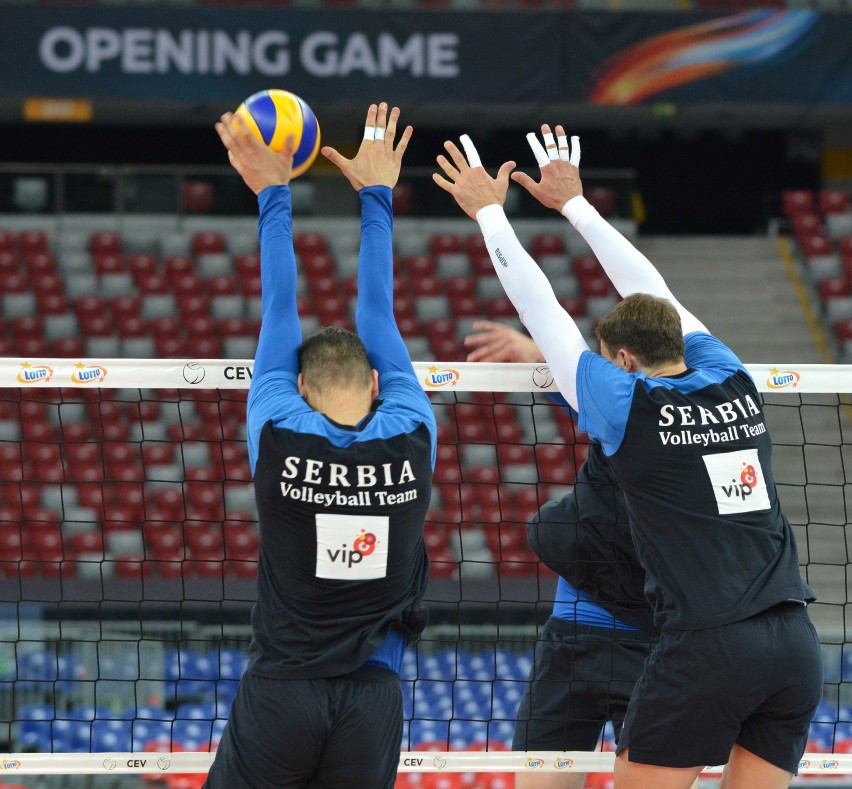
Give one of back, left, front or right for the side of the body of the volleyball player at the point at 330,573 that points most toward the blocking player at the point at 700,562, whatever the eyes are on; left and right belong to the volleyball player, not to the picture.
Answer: right

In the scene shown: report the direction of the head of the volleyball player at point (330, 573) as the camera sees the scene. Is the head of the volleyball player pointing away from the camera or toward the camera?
away from the camera

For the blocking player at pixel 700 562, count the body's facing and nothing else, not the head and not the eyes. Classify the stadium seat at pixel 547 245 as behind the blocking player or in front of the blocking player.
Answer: in front

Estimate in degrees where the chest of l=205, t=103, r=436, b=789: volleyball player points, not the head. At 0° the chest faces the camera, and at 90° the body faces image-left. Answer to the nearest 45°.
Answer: approximately 180°

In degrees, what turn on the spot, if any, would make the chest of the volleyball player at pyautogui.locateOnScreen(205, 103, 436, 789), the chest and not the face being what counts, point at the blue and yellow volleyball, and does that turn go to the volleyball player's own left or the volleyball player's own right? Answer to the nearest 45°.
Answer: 0° — they already face it

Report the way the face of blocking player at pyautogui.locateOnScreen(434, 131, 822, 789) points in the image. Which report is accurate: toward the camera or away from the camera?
away from the camera

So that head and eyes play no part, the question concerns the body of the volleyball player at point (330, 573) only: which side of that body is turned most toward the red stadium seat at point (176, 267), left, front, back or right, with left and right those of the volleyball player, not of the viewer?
front
